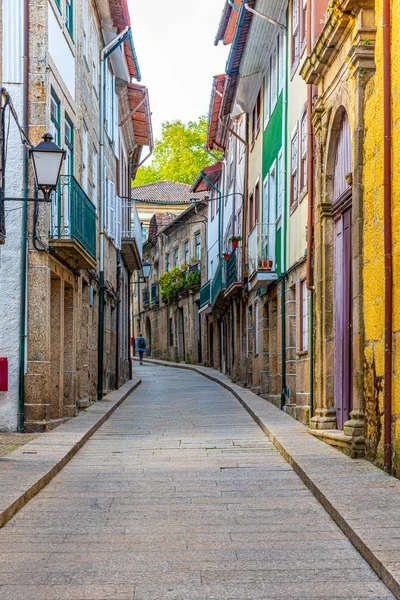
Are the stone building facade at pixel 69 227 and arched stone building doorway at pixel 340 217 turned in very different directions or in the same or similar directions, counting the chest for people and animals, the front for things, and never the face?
very different directions

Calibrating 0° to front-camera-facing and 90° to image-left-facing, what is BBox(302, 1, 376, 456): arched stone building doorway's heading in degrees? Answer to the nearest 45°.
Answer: approximately 90°

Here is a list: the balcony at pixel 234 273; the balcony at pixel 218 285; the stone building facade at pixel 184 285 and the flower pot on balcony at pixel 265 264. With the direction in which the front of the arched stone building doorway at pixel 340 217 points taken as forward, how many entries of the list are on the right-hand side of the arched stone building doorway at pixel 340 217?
4

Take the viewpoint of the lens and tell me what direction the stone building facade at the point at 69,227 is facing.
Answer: facing to the right of the viewer

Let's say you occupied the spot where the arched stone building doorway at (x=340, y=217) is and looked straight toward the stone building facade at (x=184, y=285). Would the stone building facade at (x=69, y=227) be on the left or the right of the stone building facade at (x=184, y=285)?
left

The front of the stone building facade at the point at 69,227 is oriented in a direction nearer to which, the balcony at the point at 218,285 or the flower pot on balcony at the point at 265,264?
the flower pot on balcony

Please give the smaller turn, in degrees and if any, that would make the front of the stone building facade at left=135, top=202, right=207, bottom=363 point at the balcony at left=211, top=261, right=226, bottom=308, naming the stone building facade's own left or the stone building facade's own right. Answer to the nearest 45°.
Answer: approximately 45° to the stone building facade's own left

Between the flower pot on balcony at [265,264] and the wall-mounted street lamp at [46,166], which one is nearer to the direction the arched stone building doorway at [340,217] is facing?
the wall-mounted street lamp

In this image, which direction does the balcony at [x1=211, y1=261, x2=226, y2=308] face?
to the viewer's left

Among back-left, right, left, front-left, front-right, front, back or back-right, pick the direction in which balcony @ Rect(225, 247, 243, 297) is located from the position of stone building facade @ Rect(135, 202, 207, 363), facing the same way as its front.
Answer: front-left

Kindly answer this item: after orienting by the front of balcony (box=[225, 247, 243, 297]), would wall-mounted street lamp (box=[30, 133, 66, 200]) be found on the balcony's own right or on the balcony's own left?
on the balcony's own left

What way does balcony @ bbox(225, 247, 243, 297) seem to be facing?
to the viewer's left

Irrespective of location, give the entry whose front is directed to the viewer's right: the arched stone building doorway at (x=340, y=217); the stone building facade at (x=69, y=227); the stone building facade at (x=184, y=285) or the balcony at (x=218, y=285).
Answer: the stone building facade at (x=69, y=227)

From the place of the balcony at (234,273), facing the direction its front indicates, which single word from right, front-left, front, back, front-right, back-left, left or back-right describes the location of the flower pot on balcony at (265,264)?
left

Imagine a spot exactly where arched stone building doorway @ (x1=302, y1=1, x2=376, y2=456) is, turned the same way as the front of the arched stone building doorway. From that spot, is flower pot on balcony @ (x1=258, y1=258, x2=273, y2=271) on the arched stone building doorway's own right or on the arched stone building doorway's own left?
on the arched stone building doorway's own right
